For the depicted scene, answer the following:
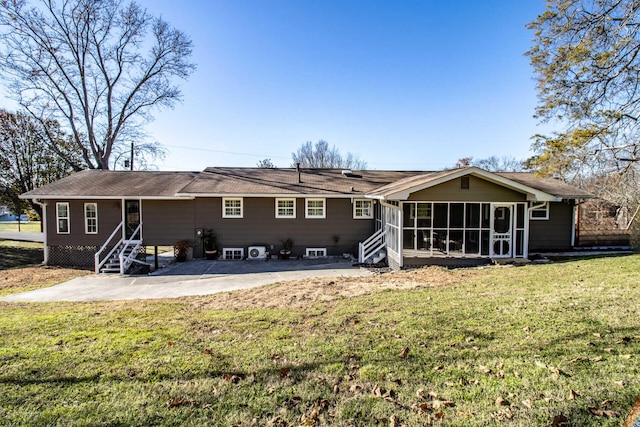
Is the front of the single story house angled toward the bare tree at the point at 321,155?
yes

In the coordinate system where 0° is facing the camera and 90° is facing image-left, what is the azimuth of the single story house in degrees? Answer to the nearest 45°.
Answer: approximately 180°

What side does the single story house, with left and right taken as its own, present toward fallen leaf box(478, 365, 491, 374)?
back

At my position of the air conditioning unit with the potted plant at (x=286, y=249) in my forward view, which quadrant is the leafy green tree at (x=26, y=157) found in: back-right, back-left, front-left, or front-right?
back-left

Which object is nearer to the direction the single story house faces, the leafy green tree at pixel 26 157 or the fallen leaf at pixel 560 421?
the leafy green tree
